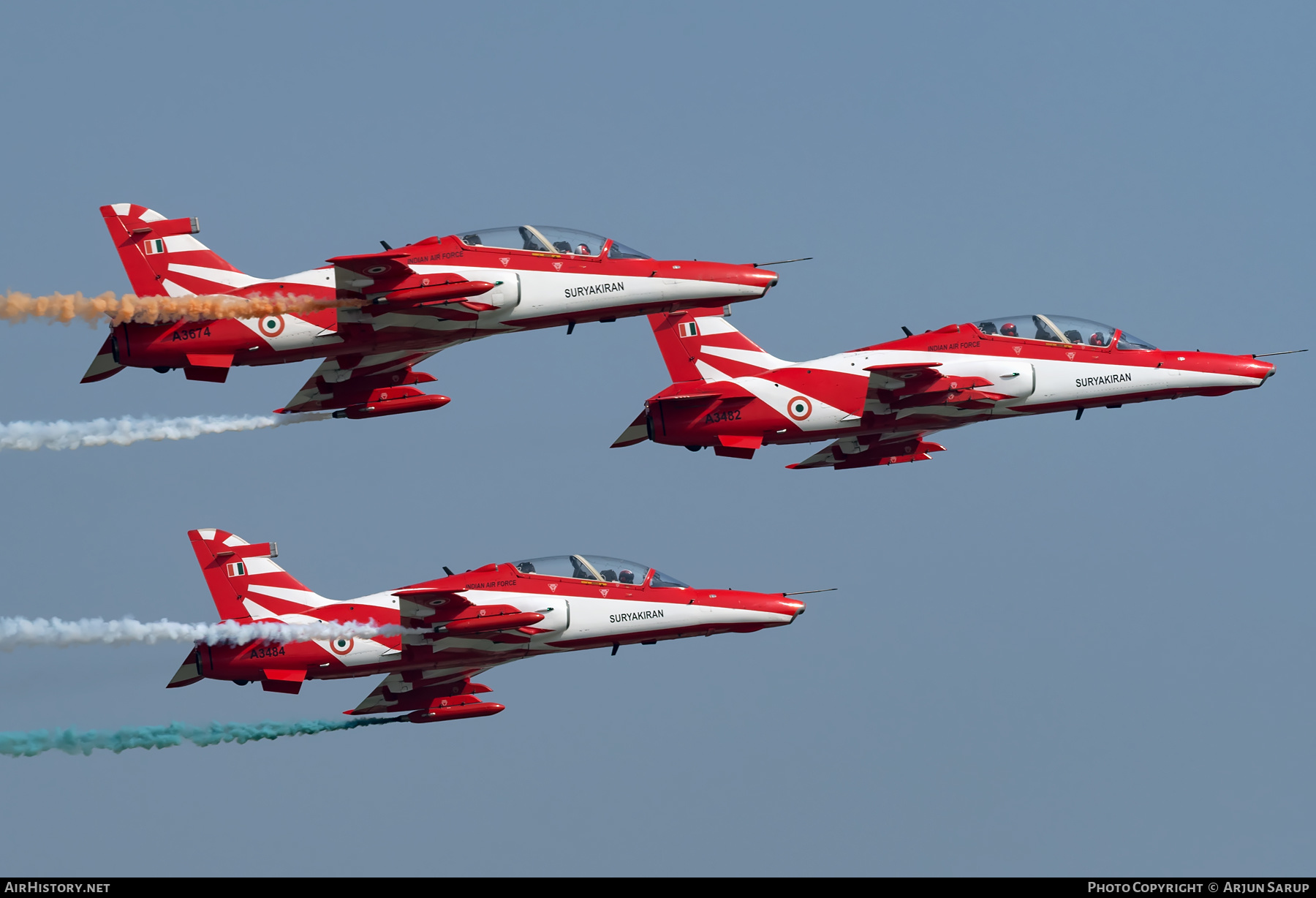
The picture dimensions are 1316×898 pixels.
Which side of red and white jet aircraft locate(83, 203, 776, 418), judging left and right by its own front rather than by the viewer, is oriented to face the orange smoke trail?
back

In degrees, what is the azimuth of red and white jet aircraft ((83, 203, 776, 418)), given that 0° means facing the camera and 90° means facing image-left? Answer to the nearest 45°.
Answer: approximately 270°
